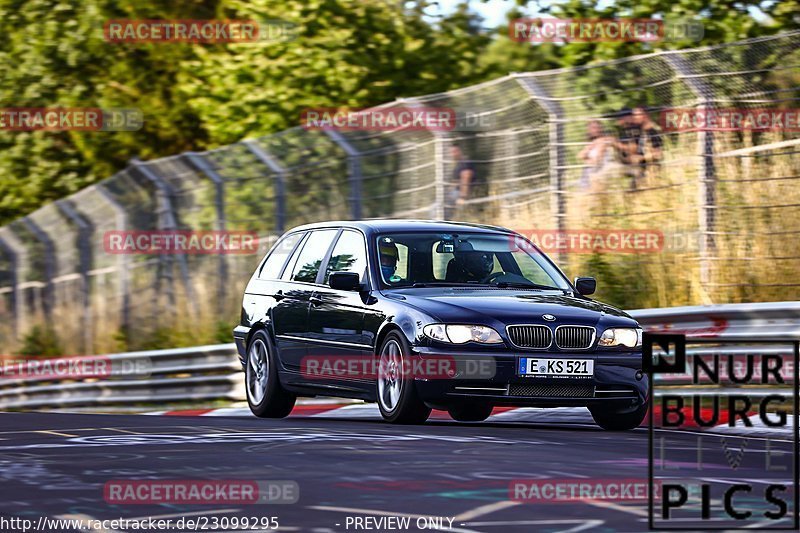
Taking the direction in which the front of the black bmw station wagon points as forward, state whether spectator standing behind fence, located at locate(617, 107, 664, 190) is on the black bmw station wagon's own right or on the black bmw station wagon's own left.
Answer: on the black bmw station wagon's own left

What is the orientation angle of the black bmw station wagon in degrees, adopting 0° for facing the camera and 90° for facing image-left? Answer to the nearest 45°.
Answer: approximately 315°

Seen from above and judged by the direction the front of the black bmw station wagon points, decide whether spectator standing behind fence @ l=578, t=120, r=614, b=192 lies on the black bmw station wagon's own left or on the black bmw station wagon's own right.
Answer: on the black bmw station wagon's own left

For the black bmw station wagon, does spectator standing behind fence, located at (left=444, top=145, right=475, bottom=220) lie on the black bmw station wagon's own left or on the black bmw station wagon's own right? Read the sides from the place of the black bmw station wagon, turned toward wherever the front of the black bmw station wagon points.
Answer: on the black bmw station wagon's own left

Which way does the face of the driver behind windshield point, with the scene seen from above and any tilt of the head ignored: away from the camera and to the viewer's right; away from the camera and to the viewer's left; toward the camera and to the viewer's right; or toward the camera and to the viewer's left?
toward the camera and to the viewer's right
